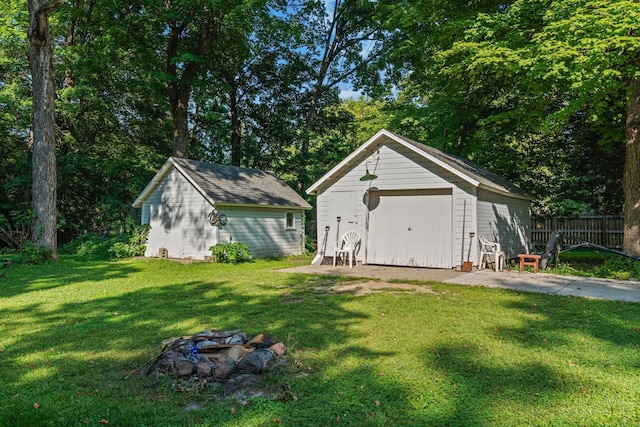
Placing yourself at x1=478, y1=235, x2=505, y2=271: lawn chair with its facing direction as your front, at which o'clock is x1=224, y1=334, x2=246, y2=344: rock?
The rock is roughly at 2 o'clock from the lawn chair.

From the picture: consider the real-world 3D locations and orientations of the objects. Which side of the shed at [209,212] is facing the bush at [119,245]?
right

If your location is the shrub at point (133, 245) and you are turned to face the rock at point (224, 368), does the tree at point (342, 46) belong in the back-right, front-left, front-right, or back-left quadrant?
back-left

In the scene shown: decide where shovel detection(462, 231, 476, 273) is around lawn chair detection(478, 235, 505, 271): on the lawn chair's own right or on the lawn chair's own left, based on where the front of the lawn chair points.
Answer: on the lawn chair's own right

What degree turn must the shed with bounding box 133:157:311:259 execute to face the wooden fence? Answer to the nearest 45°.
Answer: approximately 135° to its left

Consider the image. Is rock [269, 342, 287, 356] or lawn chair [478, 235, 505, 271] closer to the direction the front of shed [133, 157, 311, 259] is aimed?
the rock

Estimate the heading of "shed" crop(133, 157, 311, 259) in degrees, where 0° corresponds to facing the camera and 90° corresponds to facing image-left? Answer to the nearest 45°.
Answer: approximately 45°

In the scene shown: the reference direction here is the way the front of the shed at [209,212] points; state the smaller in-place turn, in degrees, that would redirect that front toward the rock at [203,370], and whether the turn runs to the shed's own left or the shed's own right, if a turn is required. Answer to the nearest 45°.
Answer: approximately 45° to the shed's own left

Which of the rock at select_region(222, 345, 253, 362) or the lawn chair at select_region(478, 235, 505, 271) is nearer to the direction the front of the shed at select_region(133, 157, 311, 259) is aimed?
the rock

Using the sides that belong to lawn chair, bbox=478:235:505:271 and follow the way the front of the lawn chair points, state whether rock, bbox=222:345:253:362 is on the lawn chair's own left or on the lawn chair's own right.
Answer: on the lawn chair's own right

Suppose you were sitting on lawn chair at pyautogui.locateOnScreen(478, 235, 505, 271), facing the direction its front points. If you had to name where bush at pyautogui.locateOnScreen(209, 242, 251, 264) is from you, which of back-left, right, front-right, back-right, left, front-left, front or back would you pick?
back-right

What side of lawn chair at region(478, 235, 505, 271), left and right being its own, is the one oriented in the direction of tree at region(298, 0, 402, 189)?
back

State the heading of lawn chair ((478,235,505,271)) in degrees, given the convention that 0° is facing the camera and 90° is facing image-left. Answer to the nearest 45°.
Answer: approximately 315°

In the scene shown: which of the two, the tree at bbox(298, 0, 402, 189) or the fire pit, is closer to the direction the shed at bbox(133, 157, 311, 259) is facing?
the fire pit
